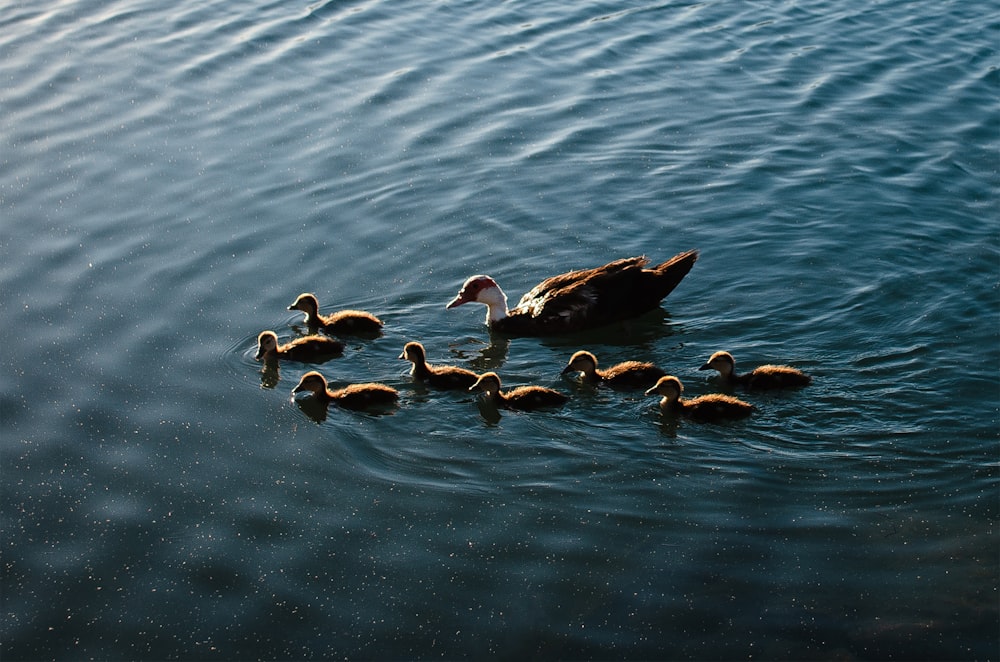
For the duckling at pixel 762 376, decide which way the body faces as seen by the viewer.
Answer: to the viewer's left

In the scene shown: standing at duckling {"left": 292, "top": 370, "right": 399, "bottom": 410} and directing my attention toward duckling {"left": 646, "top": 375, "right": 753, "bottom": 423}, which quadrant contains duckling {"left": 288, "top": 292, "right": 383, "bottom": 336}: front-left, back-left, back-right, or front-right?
back-left

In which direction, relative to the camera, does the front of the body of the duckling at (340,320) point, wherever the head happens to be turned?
to the viewer's left

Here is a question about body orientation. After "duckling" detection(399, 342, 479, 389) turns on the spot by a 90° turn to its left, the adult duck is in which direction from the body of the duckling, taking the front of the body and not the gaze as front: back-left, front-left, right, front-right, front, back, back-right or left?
back-left

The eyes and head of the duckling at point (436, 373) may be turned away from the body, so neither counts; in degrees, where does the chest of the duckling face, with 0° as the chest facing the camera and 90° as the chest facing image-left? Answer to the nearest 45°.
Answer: approximately 90°

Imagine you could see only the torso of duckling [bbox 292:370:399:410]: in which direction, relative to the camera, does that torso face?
to the viewer's left

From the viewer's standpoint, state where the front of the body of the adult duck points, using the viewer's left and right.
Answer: facing to the left of the viewer

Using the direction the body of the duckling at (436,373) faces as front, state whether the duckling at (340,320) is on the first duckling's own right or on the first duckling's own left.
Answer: on the first duckling's own right

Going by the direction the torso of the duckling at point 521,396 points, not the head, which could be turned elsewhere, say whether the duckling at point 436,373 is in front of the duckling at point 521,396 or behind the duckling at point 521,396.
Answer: in front

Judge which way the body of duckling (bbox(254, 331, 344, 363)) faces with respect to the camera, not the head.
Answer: to the viewer's left

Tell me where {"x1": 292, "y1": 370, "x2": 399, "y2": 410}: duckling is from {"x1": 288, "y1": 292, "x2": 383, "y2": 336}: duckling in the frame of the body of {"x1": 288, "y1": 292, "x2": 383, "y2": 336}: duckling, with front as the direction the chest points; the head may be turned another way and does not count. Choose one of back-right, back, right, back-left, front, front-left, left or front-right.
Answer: left

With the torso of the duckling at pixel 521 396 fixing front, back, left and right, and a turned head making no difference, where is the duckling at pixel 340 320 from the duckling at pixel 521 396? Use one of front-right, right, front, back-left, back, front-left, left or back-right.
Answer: front-right

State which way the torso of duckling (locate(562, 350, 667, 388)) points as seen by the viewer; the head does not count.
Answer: to the viewer's left

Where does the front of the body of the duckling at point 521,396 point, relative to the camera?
to the viewer's left

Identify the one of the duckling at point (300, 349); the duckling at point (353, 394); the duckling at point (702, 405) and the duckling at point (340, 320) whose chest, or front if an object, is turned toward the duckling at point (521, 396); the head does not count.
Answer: the duckling at point (702, 405)

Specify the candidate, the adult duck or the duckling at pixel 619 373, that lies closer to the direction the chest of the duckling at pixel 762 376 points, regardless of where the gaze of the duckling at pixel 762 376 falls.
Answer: the duckling

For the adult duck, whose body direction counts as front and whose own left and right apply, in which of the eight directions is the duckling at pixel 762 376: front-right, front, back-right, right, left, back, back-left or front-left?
back-left

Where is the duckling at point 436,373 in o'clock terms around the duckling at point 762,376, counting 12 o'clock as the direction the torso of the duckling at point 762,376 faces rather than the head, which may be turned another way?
the duckling at point 436,373 is roughly at 12 o'clock from the duckling at point 762,376.

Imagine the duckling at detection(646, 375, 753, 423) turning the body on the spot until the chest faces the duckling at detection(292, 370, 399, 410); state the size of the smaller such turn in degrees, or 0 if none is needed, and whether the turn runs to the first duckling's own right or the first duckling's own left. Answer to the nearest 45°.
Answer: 0° — it already faces it
